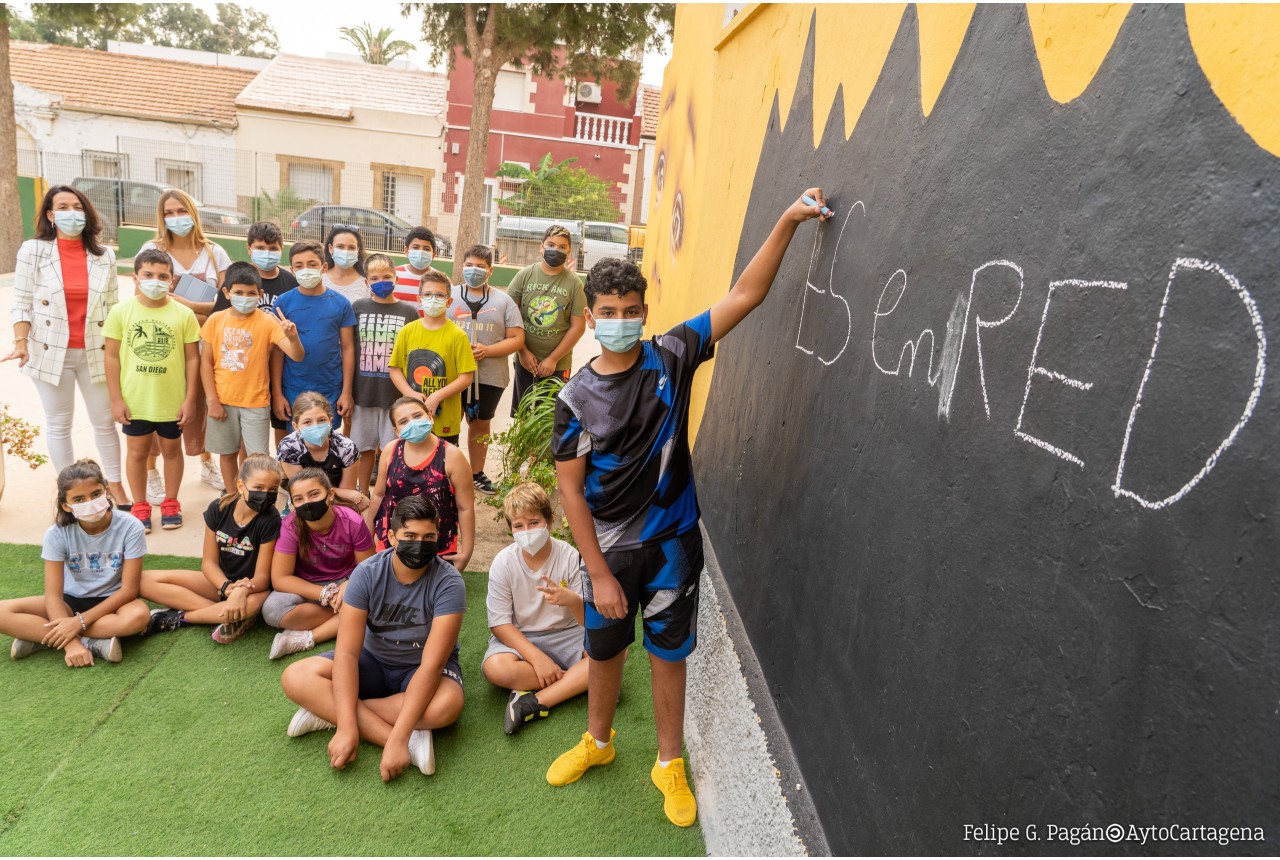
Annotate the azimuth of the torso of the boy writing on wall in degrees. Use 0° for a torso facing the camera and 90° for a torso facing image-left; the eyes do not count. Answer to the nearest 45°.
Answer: approximately 0°

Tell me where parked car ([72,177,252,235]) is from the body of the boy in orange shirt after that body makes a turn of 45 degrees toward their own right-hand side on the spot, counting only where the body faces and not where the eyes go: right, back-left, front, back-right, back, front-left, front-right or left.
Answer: back-right

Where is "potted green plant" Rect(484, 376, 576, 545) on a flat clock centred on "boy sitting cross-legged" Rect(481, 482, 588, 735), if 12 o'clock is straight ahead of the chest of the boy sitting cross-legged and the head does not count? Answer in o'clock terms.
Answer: The potted green plant is roughly at 6 o'clock from the boy sitting cross-legged.

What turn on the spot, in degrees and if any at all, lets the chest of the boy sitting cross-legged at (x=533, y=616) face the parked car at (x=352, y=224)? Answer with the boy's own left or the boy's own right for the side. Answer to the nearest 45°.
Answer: approximately 180°

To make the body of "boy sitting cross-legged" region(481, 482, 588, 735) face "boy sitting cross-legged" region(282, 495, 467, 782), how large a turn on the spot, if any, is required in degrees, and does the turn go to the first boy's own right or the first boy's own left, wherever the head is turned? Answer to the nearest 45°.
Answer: approximately 45° to the first boy's own right

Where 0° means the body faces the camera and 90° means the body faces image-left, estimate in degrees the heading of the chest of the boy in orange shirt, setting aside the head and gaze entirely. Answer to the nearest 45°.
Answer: approximately 0°
